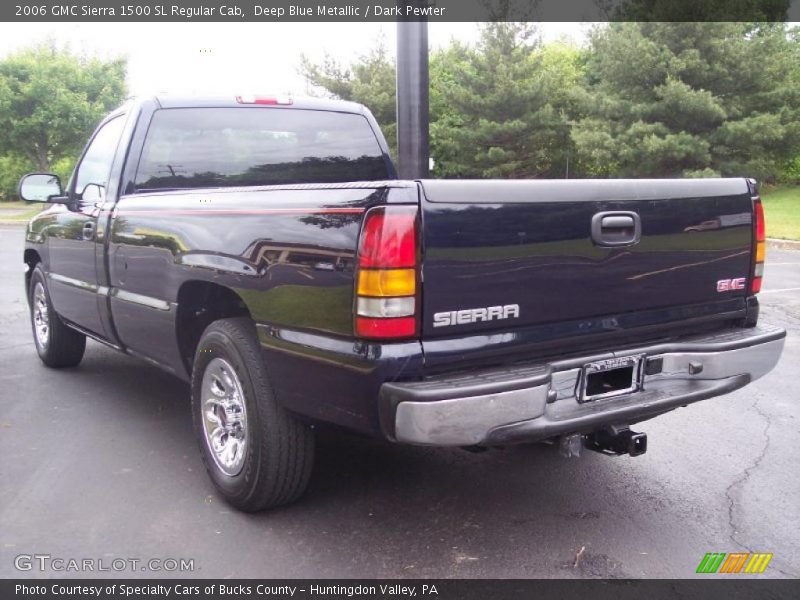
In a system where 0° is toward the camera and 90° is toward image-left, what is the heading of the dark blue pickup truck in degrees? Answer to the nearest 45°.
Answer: approximately 135°

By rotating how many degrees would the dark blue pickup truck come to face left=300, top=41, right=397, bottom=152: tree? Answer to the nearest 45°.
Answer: approximately 45° to its right

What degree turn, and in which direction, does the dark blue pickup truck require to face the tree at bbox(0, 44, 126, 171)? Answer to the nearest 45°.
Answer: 0° — it already faces it

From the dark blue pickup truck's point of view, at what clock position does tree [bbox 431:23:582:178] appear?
The tree is roughly at 2 o'clock from the dark blue pickup truck.

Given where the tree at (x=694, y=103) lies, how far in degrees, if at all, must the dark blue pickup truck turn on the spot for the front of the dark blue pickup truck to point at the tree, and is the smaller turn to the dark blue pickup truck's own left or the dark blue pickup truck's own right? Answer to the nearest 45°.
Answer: approximately 90° to the dark blue pickup truck's own right
